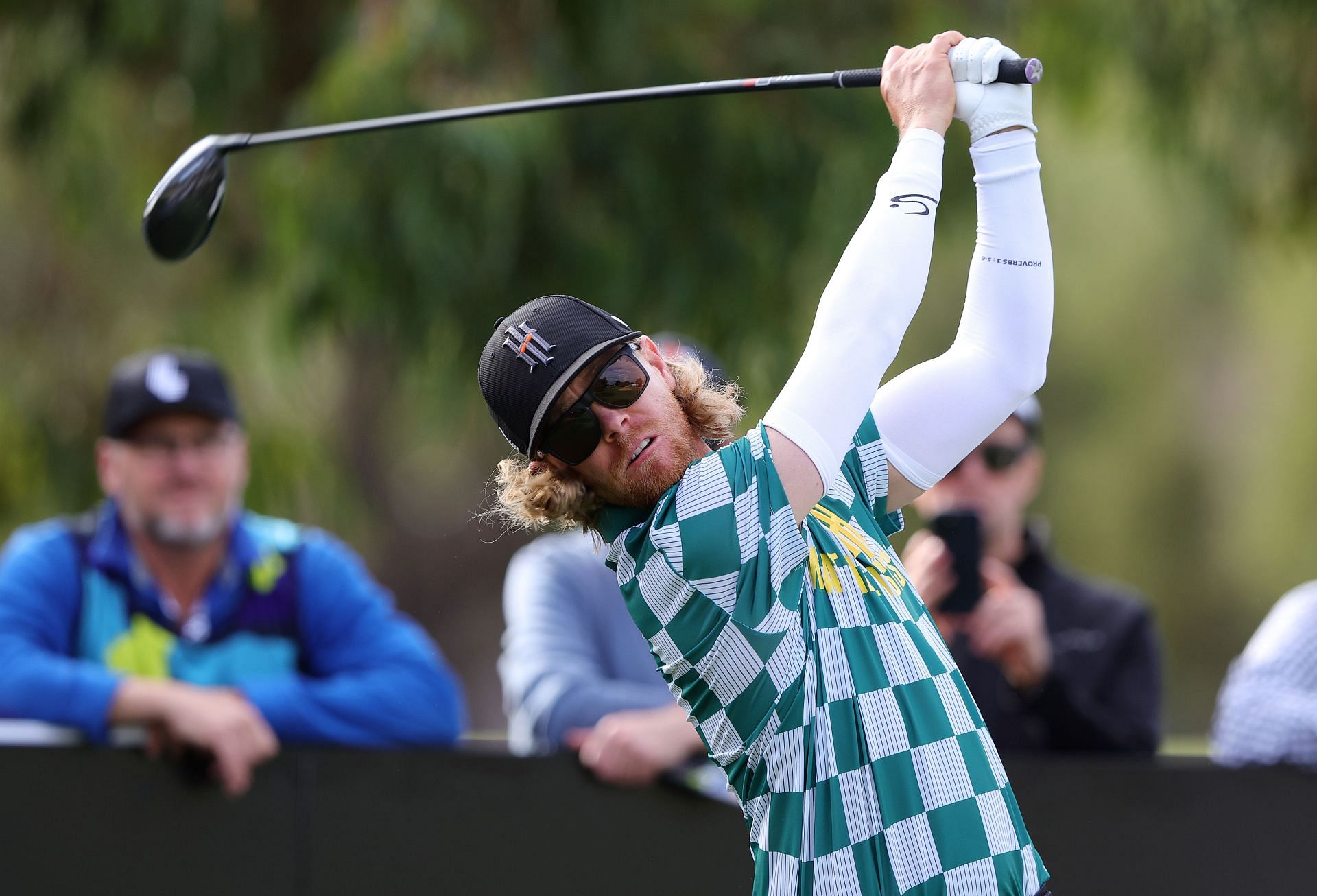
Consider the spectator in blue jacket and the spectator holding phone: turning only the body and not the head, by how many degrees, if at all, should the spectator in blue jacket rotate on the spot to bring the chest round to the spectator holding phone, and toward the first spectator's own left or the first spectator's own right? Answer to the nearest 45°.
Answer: approximately 90° to the first spectator's own left

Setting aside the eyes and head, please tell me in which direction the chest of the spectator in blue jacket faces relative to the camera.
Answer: toward the camera

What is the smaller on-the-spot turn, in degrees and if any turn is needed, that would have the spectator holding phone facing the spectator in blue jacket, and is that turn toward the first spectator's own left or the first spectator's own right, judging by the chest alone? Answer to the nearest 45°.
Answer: approximately 45° to the first spectator's own right

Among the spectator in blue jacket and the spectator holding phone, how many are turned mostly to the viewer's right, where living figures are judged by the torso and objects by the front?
0

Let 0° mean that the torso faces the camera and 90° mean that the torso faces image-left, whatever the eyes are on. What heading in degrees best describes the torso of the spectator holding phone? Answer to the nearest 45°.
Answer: approximately 45°

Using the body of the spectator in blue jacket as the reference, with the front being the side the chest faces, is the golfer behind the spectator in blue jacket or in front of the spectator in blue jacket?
in front
